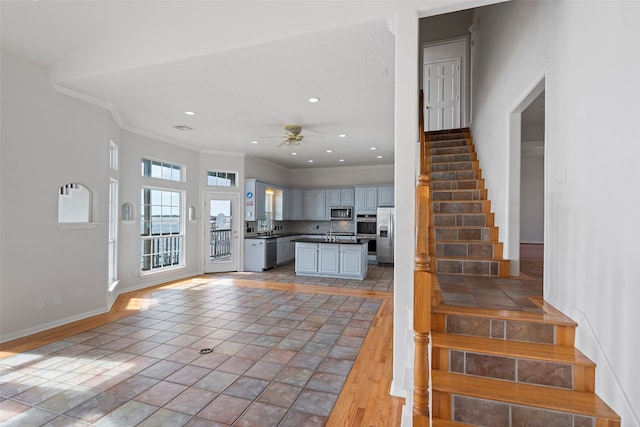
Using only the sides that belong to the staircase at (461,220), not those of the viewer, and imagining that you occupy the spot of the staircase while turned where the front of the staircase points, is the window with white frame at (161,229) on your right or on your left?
on your right

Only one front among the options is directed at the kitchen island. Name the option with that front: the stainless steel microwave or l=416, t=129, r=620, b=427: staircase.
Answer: the stainless steel microwave

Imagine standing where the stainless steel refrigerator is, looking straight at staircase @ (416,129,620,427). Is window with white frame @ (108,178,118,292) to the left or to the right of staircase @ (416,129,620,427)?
right

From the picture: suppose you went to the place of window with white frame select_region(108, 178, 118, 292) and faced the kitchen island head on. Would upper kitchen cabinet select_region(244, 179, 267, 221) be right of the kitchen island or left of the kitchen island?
left

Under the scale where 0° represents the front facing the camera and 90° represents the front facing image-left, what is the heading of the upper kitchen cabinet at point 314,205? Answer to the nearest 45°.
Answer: approximately 0°

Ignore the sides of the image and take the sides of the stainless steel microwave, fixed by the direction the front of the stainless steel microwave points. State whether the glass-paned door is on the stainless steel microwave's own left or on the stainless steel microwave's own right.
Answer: on the stainless steel microwave's own right

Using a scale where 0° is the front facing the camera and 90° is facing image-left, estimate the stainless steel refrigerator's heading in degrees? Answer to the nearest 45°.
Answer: approximately 0°

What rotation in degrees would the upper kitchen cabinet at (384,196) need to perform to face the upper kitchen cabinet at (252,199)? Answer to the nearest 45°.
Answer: approximately 45° to its right

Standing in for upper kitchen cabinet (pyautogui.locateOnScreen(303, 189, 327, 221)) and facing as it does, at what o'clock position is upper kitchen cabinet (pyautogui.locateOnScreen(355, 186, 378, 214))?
upper kitchen cabinet (pyautogui.locateOnScreen(355, 186, 378, 214)) is roughly at 10 o'clock from upper kitchen cabinet (pyautogui.locateOnScreen(303, 189, 327, 221)).

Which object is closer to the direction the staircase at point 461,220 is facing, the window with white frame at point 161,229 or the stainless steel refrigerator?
the window with white frame
